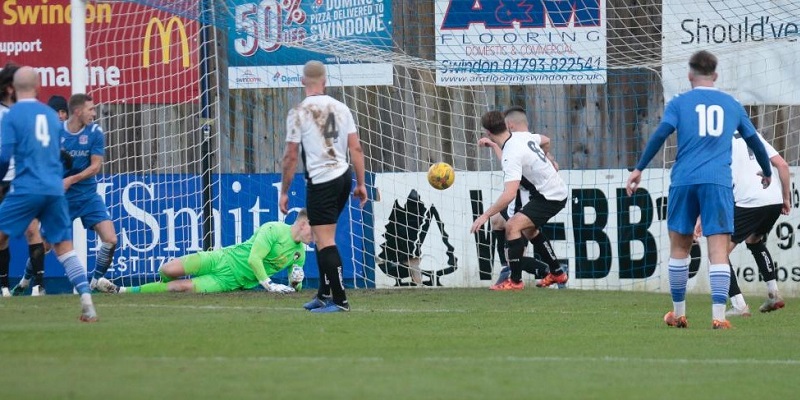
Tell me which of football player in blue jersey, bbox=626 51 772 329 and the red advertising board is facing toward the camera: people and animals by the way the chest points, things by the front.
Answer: the red advertising board

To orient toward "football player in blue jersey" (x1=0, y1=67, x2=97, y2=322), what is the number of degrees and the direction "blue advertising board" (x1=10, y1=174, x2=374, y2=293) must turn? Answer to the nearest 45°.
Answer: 0° — it already faces them

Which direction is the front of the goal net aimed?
toward the camera

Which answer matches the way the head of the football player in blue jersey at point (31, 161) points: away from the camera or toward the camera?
away from the camera

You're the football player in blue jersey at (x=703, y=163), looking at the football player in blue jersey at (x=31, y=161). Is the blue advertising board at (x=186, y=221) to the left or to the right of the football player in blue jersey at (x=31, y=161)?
right

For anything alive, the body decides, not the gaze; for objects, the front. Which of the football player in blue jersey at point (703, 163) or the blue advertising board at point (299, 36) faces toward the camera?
the blue advertising board

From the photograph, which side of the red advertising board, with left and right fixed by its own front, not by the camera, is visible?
front

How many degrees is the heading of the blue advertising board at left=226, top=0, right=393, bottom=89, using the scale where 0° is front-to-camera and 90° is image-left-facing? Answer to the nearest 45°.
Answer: approximately 0°

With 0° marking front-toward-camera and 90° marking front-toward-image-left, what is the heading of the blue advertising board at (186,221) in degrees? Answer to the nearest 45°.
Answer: approximately 0°

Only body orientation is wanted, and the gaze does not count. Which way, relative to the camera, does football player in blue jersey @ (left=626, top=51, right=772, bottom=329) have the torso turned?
away from the camera

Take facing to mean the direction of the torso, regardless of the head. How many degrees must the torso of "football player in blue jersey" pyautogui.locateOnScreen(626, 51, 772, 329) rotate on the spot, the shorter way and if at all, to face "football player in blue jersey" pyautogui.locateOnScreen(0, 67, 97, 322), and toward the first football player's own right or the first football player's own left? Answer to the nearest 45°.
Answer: approximately 90° to the first football player's own left

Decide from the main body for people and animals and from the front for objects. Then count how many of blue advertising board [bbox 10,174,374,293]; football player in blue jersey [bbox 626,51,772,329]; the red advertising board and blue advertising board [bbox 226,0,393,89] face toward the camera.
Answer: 3

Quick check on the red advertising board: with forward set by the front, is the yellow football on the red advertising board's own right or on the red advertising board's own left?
on the red advertising board's own left

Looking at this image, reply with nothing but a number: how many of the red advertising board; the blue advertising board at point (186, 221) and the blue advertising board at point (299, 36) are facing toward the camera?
3

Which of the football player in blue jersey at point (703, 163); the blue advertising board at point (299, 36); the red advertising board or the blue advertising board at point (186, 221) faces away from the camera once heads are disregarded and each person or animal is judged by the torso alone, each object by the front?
the football player in blue jersey

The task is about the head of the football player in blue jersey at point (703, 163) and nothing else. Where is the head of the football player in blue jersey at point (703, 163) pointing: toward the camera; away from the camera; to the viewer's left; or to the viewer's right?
away from the camera

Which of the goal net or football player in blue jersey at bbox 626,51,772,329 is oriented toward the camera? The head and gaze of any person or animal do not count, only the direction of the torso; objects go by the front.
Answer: the goal net

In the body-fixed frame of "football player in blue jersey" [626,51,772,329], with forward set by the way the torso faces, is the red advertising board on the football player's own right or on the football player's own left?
on the football player's own left
